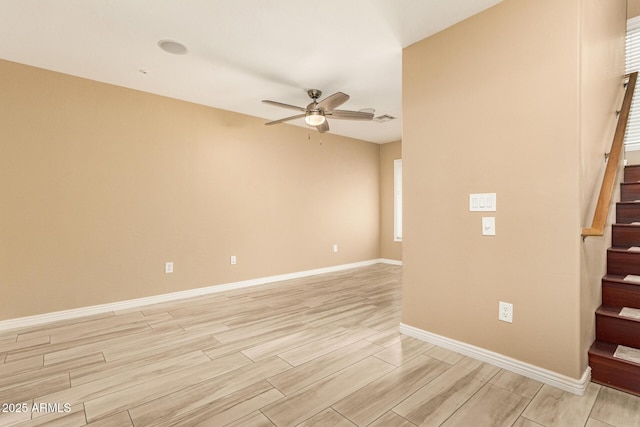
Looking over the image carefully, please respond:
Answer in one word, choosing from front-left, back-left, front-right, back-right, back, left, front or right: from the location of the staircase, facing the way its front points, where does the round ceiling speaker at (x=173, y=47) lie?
front-right

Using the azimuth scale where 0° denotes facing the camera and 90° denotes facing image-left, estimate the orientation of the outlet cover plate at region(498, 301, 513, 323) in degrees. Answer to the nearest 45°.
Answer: approximately 45°

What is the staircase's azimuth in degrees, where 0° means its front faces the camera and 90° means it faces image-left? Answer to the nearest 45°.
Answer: approximately 0°
